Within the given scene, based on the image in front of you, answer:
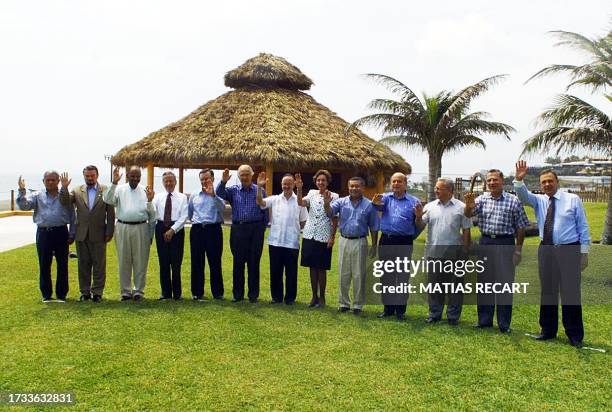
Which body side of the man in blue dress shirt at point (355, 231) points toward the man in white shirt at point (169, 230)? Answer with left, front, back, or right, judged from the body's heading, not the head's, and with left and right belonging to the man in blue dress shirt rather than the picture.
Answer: right

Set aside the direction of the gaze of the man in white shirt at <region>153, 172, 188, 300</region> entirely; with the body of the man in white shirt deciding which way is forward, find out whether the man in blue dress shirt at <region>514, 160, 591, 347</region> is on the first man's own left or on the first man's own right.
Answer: on the first man's own left

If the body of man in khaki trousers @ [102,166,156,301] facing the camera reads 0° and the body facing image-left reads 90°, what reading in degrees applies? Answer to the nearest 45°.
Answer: approximately 0°

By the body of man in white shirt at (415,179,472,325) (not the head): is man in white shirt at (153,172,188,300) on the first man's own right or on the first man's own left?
on the first man's own right

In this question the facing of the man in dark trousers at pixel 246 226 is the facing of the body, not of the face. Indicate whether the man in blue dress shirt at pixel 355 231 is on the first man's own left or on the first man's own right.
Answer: on the first man's own left

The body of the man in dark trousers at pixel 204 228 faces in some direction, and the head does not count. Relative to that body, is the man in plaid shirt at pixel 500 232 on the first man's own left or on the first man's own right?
on the first man's own left

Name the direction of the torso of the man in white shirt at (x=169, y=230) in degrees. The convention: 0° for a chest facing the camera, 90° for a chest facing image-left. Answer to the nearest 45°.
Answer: approximately 0°

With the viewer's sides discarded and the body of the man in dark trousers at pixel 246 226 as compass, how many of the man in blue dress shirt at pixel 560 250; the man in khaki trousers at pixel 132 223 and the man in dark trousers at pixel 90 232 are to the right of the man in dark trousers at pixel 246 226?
2

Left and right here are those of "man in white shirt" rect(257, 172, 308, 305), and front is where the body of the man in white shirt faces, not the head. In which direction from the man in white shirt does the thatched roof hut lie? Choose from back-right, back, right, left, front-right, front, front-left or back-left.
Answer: back
